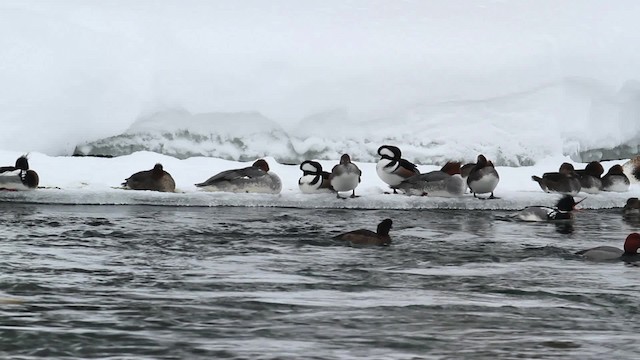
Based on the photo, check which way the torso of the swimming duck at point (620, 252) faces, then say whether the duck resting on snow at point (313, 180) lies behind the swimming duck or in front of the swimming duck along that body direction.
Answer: behind

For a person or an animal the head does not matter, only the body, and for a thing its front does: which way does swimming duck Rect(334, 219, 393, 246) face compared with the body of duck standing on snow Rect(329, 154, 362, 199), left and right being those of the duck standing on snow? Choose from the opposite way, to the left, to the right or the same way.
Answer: to the left

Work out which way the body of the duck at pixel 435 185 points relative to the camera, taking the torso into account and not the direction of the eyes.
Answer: to the viewer's right

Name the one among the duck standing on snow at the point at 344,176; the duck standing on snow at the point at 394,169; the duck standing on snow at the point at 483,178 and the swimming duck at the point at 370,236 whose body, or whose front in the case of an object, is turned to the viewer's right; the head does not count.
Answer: the swimming duck

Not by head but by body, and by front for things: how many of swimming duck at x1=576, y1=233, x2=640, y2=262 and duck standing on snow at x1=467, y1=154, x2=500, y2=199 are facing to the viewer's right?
1

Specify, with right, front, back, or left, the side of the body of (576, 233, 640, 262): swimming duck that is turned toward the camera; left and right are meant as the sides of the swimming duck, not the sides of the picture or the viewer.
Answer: right
